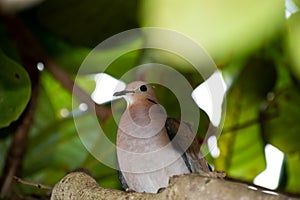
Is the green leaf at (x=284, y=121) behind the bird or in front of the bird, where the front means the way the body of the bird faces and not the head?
behind

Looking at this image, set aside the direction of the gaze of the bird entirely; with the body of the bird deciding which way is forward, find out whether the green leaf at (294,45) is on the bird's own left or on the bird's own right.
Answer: on the bird's own left

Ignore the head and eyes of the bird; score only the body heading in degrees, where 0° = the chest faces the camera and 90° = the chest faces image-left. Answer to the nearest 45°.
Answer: approximately 45°

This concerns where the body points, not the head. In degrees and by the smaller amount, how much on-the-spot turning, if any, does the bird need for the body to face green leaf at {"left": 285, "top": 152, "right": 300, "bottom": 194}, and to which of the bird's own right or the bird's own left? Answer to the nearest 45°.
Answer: approximately 180°
